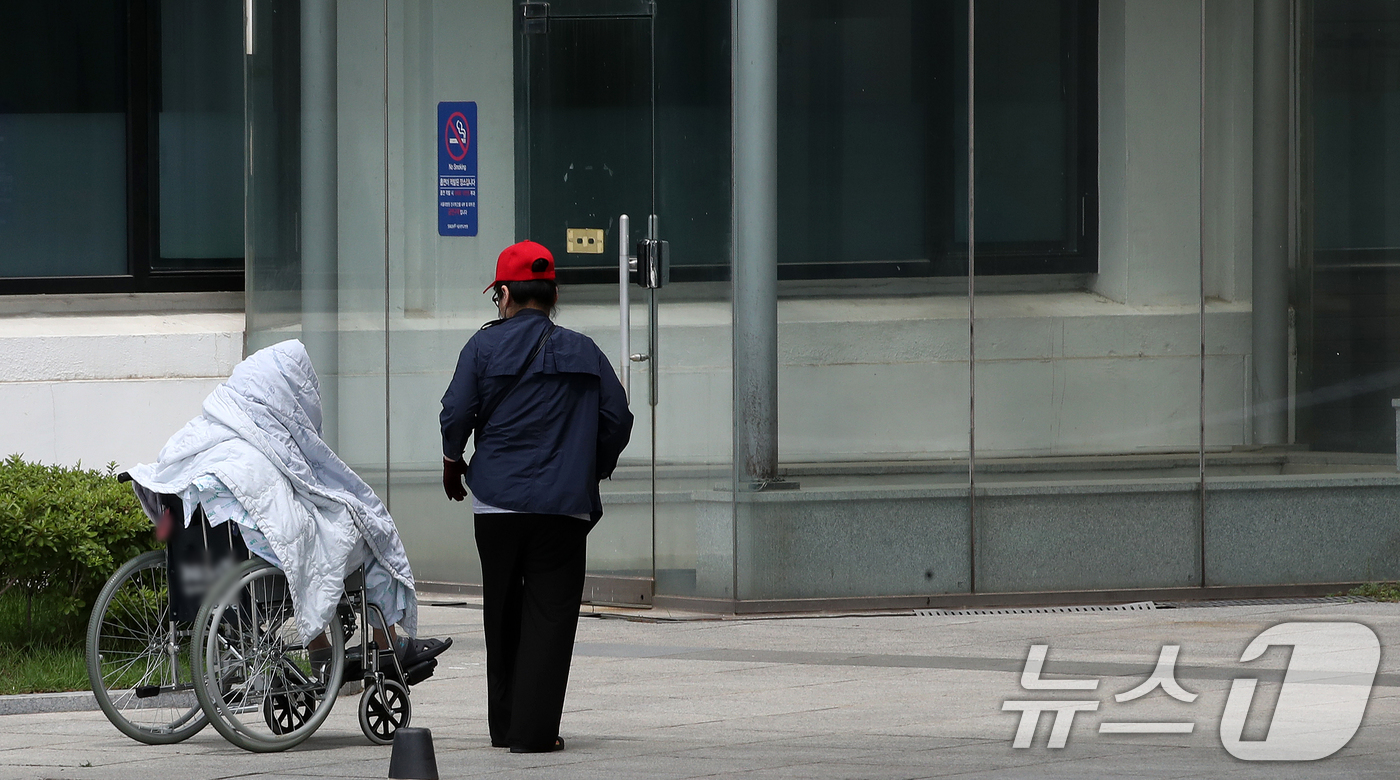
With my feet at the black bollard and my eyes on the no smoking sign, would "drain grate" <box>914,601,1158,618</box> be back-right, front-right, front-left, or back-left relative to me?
front-right

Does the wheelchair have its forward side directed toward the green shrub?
no

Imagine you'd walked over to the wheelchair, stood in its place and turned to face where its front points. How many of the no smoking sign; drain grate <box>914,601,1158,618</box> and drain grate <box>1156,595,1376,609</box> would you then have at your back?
0

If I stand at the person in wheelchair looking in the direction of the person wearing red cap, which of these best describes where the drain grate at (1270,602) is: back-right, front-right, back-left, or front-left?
front-left

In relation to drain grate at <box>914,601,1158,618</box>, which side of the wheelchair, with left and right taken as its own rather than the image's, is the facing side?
front

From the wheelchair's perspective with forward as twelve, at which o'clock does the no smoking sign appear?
The no smoking sign is roughly at 11 o'clock from the wheelchair.

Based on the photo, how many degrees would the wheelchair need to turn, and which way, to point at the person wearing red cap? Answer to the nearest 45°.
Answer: approximately 45° to its right

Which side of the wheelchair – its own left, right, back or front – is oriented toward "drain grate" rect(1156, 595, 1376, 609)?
front

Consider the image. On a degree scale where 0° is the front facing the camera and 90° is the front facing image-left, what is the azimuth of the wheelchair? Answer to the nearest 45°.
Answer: approximately 225°

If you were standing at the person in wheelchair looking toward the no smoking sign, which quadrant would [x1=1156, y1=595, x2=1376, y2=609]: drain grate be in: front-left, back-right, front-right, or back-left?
front-right

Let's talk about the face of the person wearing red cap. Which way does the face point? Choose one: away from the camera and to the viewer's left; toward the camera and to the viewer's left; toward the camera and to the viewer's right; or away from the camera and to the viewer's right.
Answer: away from the camera and to the viewer's left
